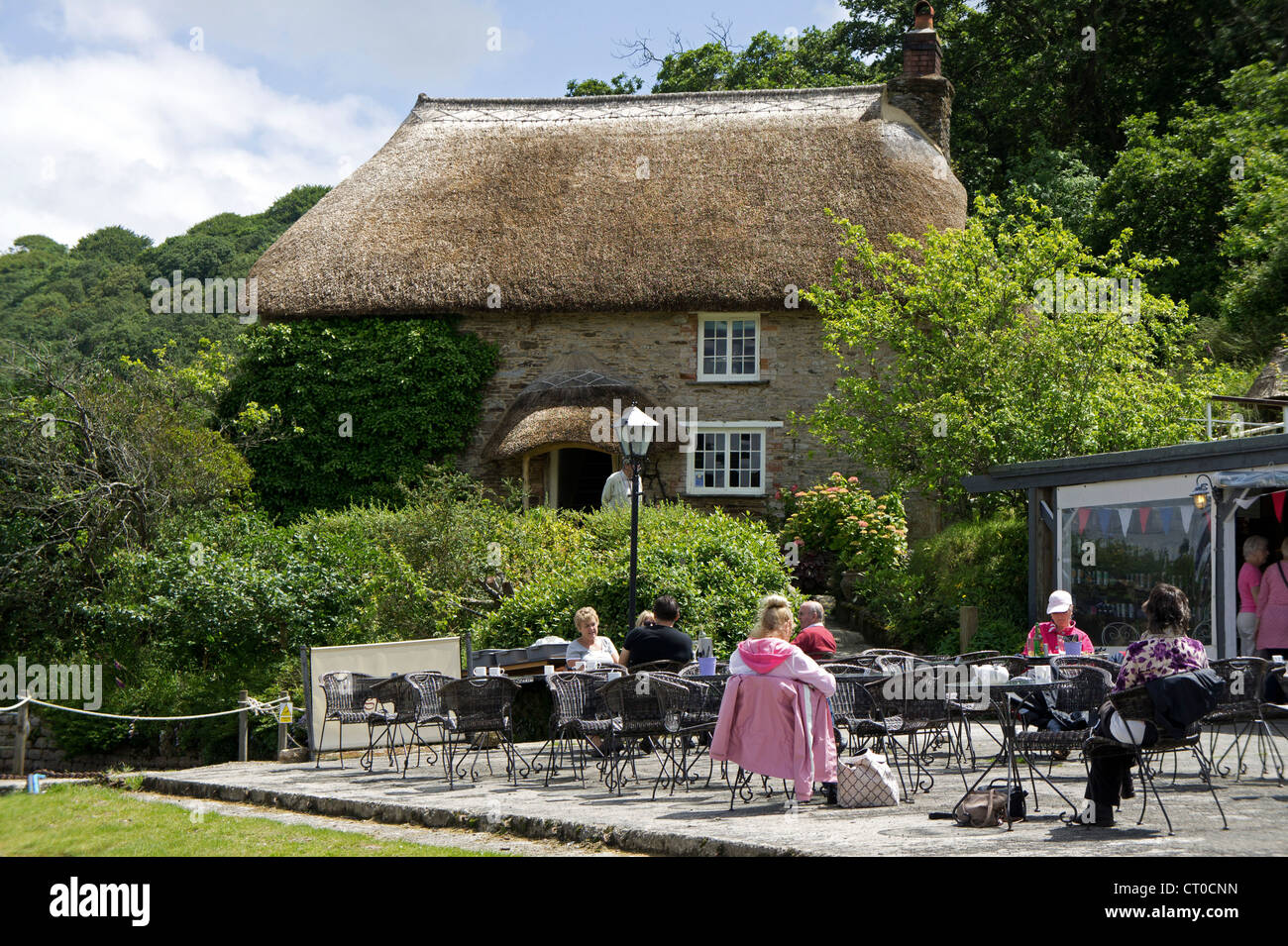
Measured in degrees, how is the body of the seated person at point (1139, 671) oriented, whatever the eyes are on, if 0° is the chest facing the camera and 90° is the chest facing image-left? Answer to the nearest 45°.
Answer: approximately 135°

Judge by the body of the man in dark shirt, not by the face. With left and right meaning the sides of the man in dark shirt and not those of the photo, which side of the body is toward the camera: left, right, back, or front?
back

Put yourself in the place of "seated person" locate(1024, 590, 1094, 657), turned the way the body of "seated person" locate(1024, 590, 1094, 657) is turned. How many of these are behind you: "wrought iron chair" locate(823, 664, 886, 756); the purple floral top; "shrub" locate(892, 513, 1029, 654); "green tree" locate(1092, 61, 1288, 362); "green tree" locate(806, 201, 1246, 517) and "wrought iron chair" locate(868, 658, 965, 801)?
3

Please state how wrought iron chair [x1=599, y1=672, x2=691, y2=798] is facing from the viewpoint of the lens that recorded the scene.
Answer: facing away from the viewer

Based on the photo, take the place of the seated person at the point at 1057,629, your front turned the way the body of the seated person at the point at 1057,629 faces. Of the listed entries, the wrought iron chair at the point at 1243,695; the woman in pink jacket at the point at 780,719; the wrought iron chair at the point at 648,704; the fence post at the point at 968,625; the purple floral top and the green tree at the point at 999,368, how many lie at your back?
2

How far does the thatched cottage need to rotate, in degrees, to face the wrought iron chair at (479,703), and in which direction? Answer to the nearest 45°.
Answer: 0° — it already faces it

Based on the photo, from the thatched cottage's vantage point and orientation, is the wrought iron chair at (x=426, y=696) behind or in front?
in front

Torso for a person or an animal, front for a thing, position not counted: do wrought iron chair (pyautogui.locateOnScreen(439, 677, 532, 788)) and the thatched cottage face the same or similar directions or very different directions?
very different directions

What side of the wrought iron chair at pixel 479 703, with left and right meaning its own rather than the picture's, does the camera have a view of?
back

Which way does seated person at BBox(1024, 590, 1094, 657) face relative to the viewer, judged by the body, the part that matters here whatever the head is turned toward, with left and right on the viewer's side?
facing the viewer

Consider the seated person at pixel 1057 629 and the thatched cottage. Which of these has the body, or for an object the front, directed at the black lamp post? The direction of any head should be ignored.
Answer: the thatched cottage
